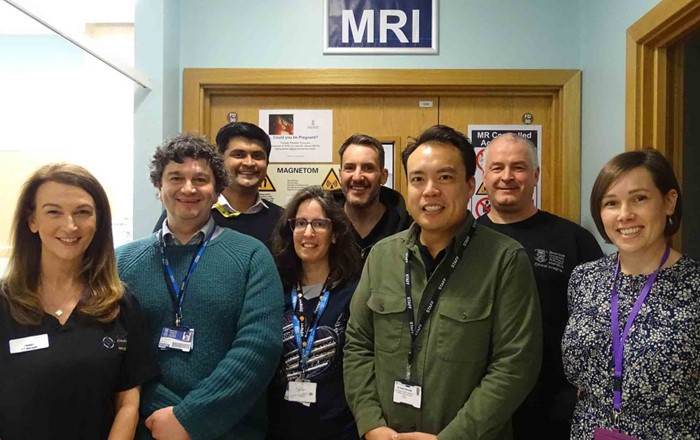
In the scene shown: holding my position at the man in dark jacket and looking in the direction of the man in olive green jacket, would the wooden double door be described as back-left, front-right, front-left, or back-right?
back-left

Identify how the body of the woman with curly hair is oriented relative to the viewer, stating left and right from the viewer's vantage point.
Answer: facing the viewer

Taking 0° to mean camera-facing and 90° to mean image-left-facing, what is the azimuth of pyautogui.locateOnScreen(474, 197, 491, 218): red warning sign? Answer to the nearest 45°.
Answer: approximately 0°

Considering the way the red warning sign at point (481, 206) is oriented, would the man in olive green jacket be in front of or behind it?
in front

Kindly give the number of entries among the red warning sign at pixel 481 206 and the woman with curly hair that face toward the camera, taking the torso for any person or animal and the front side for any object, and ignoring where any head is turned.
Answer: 2

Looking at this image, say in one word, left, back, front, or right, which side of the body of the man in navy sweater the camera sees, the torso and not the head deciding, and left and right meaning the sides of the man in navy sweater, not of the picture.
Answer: front

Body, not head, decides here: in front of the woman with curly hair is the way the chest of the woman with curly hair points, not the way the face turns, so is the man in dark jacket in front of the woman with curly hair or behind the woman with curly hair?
behind
